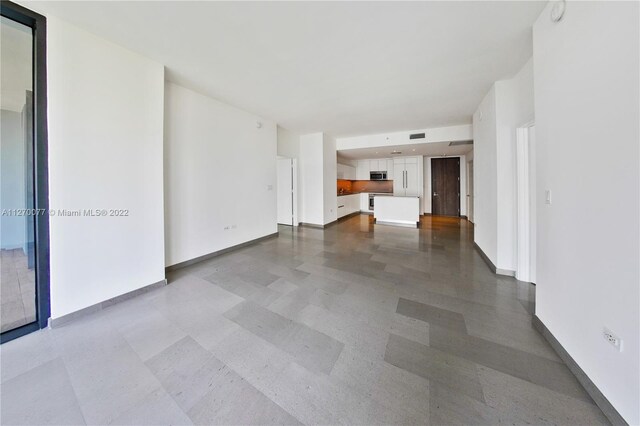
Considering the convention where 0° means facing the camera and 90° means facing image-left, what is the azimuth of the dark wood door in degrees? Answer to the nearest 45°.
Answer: approximately 0°

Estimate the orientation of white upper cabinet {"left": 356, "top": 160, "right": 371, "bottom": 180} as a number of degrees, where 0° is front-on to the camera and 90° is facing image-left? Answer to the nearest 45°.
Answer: approximately 0°

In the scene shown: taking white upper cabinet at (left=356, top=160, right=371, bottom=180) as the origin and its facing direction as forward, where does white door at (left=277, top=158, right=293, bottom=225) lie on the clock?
The white door is roughly at 1 o'clock from the white upper cabinet.

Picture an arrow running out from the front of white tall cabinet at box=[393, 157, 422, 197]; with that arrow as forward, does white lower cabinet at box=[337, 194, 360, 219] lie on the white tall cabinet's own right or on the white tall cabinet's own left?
on the white tall cabinet's own right

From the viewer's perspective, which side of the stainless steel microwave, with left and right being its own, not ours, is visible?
front

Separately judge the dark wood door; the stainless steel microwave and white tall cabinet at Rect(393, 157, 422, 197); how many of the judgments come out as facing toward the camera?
3

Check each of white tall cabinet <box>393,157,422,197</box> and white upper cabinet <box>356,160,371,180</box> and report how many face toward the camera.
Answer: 2

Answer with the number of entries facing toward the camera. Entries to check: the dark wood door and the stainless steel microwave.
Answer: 2

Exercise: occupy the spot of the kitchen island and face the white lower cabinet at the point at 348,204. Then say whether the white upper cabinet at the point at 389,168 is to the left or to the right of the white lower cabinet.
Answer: right

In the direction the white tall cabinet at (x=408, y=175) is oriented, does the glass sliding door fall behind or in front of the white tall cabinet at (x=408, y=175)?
in front

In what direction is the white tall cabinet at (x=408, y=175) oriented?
toward the camera
